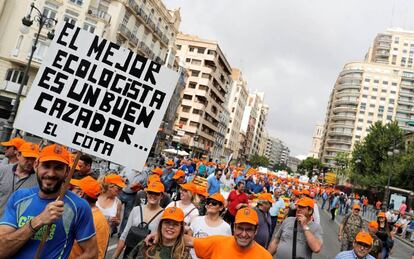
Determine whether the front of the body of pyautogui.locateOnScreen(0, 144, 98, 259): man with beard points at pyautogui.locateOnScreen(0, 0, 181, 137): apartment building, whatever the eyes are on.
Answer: no

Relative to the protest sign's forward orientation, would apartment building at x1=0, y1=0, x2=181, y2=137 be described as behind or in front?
behind

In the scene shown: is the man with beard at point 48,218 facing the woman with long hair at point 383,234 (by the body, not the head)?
no

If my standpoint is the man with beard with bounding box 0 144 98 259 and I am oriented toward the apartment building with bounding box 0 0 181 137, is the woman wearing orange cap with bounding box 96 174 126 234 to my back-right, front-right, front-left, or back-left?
front-right

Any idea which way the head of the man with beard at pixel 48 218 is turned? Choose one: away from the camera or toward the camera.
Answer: toward the camera

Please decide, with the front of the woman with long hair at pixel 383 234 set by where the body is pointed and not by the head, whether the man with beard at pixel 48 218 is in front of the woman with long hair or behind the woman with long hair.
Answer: in front

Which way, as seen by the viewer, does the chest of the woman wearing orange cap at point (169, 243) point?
toward the camera

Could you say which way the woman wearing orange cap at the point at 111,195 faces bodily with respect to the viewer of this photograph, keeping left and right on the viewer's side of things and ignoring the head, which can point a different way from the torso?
facing the viewer and to the right of the viewer

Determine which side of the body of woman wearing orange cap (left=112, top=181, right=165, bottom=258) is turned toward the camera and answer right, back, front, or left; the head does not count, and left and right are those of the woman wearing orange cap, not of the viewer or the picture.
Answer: front

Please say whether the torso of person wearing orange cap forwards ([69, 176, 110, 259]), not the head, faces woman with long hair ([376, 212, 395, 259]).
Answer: no

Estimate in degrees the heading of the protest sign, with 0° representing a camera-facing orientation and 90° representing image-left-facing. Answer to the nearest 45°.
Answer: approximately 0°
